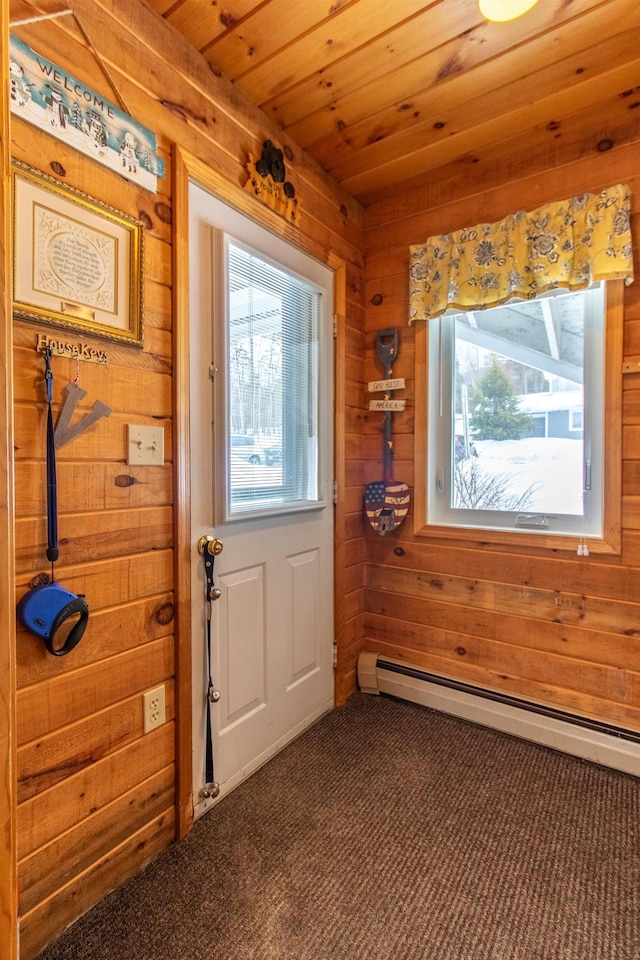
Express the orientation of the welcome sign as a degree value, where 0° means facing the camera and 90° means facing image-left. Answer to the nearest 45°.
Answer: approximately 315°

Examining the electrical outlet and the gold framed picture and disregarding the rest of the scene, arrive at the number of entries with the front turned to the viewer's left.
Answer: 0

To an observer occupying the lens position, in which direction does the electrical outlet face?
facing the viewer and to the right of the viewer

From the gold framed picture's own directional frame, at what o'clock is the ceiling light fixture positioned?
The ceiling light fixture is roughly at 11 o'clock from the gold framed picture.

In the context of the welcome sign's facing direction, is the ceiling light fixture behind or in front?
in front

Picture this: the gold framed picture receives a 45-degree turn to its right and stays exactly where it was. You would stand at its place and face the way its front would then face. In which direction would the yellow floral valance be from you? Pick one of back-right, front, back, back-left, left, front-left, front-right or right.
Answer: left

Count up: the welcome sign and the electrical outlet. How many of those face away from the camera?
0

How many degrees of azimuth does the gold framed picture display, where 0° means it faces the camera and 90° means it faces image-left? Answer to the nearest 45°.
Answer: approximately 315°

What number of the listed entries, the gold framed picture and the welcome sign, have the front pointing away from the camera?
0
